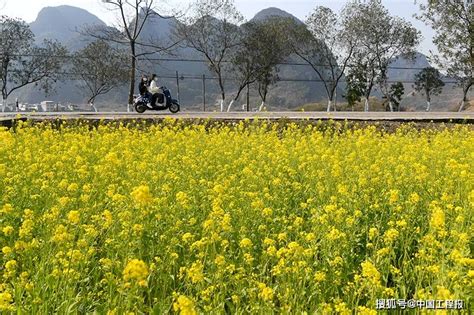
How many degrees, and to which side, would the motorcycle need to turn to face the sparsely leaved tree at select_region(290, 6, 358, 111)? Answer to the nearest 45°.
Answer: approximately 45° to its left

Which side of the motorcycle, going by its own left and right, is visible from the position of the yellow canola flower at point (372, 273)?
right

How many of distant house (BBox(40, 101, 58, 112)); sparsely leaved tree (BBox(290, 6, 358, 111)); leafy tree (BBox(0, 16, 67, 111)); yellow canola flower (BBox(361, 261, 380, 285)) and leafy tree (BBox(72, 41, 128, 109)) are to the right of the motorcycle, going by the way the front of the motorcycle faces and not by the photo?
1

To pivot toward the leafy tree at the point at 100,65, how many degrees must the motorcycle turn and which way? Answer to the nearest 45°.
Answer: approximately 90° to its left

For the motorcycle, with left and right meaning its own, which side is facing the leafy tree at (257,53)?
left

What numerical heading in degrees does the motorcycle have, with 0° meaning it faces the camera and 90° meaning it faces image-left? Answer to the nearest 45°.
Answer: approximately 270°

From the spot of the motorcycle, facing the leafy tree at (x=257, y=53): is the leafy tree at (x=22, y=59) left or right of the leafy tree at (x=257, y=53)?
left

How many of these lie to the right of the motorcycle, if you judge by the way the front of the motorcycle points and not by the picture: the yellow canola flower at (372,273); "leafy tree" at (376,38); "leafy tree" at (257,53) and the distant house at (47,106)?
1

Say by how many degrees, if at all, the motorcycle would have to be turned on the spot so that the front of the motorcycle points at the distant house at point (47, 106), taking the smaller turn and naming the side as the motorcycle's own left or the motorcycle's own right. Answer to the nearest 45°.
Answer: approximately 90° to the motorcycle's own left

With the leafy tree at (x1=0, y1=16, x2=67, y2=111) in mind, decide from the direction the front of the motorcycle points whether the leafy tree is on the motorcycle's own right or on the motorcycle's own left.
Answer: on the motorcycle's own left

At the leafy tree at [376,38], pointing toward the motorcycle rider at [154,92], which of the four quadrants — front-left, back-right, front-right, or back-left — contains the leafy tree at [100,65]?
front-right

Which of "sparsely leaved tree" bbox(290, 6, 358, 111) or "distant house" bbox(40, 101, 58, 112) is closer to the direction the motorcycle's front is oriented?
the sparsely leaved tree

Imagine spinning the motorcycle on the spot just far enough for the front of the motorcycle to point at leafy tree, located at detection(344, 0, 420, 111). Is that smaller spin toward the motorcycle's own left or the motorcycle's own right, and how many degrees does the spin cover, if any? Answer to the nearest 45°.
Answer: approximately 45° to the motorcycle's own left
